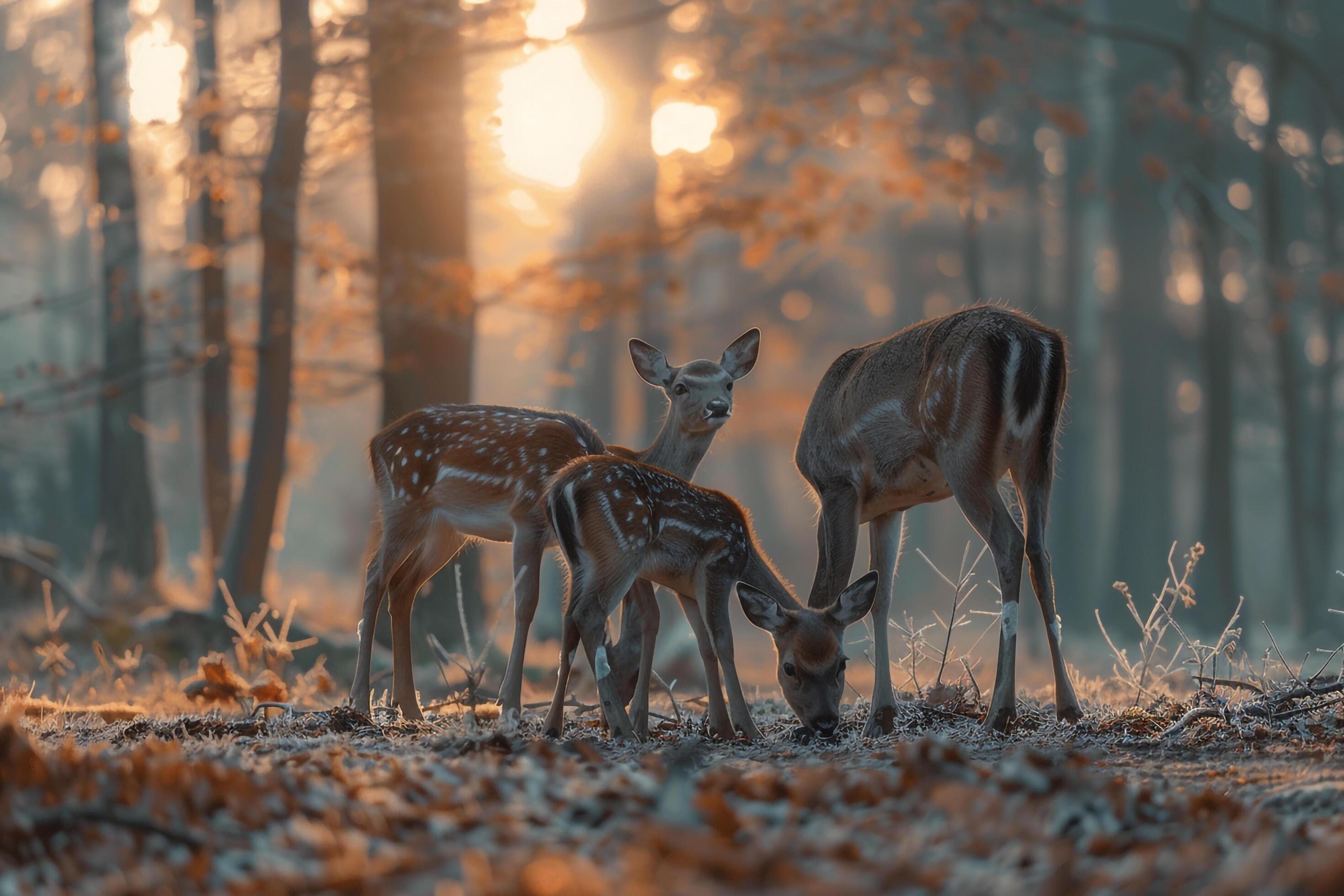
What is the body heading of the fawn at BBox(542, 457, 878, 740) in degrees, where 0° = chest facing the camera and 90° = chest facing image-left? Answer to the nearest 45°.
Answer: approximately 270°

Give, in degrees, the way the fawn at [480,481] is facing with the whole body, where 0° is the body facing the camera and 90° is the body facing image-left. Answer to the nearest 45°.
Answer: approximately 270°

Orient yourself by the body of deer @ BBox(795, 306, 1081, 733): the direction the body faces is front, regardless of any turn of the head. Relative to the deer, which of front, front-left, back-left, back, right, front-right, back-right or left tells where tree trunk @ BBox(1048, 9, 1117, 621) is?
front-right

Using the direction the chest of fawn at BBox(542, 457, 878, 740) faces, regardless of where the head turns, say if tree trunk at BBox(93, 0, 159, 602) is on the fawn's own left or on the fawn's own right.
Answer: on the fawn's own left

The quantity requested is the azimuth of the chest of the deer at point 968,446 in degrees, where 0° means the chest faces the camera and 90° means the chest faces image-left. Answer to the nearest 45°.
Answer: approximately 135°

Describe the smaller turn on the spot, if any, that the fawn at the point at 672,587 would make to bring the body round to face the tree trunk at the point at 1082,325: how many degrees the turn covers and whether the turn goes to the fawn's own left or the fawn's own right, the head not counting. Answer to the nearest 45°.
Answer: approximately 90° to the fawn's own left

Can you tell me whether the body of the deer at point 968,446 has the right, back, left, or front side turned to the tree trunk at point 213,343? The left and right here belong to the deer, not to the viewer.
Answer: front

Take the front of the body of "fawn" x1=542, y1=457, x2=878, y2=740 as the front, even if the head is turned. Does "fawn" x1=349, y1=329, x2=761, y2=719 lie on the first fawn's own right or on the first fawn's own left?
on the first fawn's own left

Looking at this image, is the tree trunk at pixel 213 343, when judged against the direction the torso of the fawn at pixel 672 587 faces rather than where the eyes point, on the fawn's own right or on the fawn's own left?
on the fawn's own left

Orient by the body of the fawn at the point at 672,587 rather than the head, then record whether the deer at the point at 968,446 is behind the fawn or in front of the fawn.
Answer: in front
